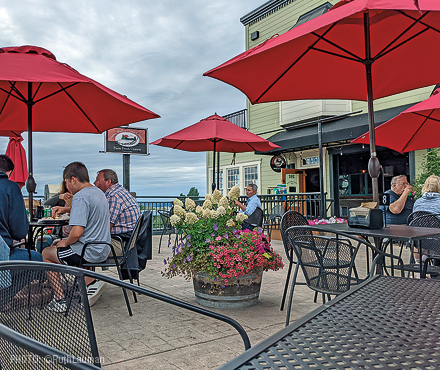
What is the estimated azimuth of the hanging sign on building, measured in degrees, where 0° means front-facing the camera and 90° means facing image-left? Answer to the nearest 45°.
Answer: approximately 0°

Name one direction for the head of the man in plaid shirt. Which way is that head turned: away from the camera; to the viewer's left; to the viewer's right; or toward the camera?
to the viewer's left

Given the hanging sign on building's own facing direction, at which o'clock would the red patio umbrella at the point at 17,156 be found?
The red patio umbrella is roughly at 1 o'clock from the hanging sign on building.

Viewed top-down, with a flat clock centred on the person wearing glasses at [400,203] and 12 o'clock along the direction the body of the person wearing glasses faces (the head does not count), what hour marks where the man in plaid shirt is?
The man in plaid shirt is roughly at 3 o'clock from the person wearing glasses.

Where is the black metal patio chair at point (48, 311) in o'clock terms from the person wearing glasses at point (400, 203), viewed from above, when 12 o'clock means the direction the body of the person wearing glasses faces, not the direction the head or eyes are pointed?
The black metal patio chair is roughly at 2 o'clock from the person wearing glasses.

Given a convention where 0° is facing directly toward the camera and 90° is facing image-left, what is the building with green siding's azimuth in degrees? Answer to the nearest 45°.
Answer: approximately 45°
